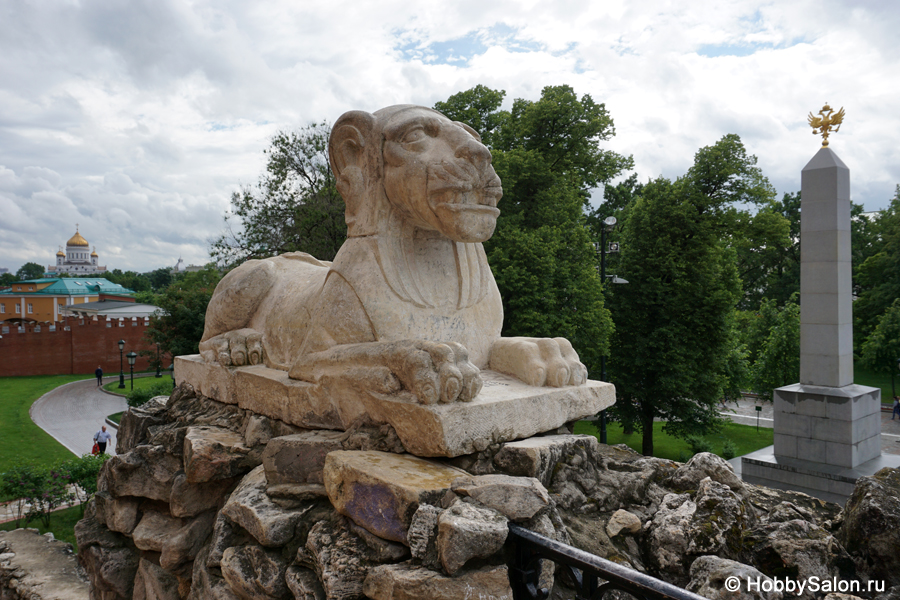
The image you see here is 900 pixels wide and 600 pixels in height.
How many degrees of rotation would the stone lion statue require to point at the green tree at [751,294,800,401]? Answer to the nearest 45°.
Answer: approximately 90° to its left

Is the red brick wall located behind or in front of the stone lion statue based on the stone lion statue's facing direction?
behind

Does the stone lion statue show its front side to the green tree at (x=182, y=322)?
no

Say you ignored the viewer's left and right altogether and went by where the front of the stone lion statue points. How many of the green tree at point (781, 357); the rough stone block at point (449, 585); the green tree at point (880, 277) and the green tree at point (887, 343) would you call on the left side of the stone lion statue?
3

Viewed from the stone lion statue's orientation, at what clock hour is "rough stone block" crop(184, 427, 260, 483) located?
The rough stone block is roughly at 5 o'clock from the stone lion statue.

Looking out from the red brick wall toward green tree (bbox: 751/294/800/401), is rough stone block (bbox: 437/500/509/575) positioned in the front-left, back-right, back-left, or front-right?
front-right

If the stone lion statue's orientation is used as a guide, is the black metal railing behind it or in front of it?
in front

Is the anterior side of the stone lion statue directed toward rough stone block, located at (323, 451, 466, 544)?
no

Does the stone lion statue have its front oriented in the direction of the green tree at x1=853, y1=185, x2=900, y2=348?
no

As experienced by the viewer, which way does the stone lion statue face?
facing the viewer and to the right of the viewer

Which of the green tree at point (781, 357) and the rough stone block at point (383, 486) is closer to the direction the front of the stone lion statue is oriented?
the rough stone block

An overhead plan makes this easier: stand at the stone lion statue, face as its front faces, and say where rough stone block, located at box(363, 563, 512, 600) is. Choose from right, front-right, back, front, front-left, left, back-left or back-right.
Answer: front-right

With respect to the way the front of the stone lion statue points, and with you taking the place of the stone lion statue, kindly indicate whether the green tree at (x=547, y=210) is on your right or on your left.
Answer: on your left

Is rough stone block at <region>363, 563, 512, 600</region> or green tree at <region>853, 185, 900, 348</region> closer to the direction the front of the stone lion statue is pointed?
the rough stone block

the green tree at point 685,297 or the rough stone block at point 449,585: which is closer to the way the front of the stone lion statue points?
the rough stone block
